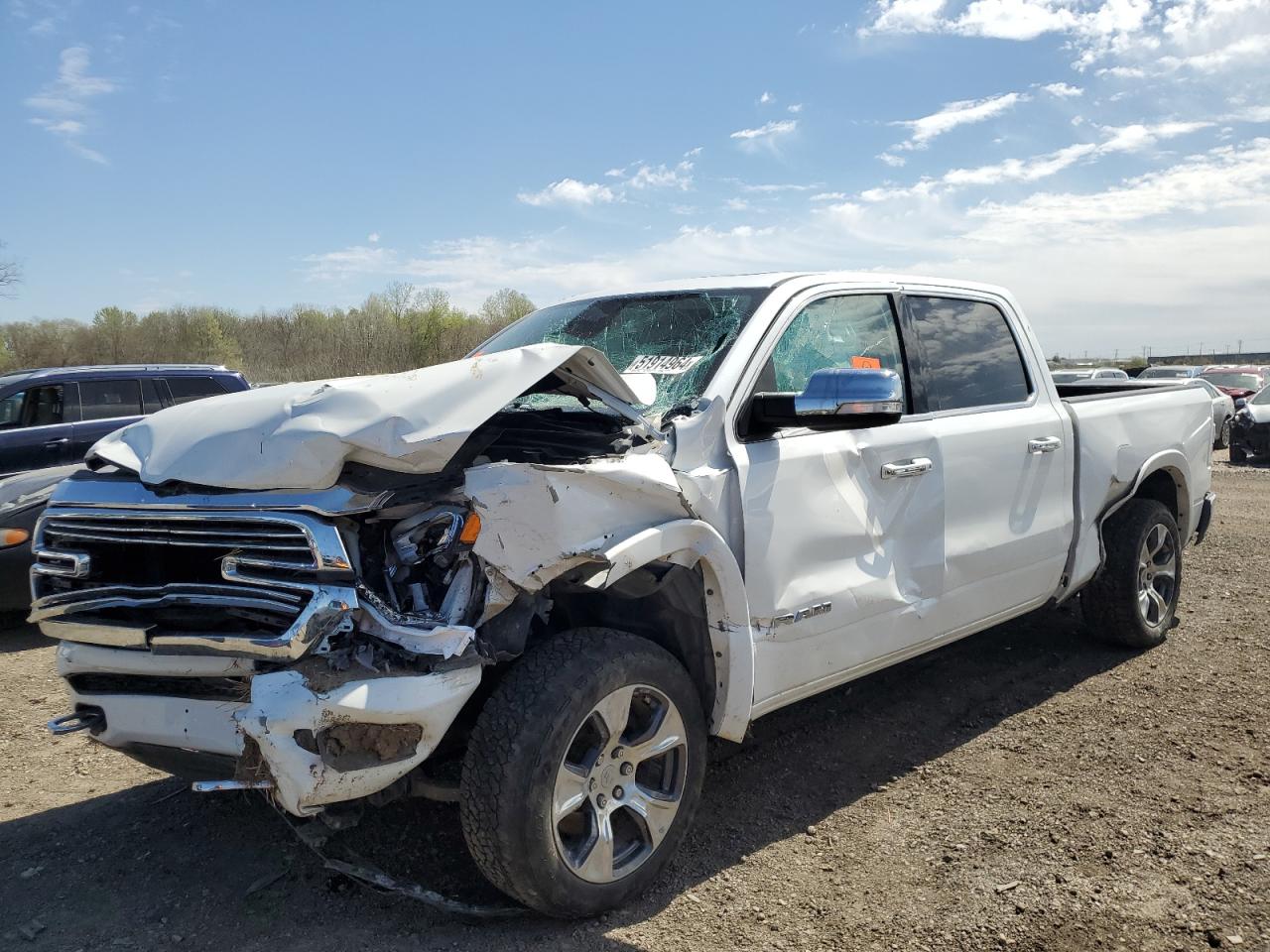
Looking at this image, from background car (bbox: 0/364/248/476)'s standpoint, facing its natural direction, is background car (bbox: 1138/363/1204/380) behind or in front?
behind

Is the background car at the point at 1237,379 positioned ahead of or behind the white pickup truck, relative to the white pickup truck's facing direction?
behind

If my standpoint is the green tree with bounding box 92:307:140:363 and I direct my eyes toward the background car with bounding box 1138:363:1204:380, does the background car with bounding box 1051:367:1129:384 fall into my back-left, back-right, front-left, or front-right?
front-right

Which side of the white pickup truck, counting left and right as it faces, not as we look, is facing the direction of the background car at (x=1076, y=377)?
back

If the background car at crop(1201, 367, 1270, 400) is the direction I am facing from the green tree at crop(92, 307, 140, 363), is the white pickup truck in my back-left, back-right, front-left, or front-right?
front-right

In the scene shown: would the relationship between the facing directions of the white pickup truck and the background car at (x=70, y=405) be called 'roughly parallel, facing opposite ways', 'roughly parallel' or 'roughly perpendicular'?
roughly parallel

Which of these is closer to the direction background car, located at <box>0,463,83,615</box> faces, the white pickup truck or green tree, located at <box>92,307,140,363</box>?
the white pickup truck

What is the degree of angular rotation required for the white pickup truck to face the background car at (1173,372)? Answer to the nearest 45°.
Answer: approximately 180°

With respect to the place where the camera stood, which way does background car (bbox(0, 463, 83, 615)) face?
facing the viewer and to the left of the viewer

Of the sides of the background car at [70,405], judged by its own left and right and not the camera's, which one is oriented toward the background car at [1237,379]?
back

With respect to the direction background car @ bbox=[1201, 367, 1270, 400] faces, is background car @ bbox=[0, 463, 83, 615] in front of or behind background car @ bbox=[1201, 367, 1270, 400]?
in front

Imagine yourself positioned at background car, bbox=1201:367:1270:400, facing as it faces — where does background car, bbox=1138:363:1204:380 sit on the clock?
background car, bbox=1138:363:1204:380 is roughly at 4 o'clock from background car, bbox=1201:367:1270:400.

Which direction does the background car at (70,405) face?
to the viewer's left
